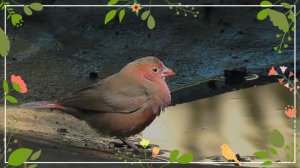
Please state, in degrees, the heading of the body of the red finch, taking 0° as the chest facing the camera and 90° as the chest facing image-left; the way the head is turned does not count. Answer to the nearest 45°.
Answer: approximately 270°

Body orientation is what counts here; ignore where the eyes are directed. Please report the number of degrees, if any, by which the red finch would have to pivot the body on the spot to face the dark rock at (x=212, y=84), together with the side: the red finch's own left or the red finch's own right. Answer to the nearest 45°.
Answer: approximately 45° to the red finch's own left
